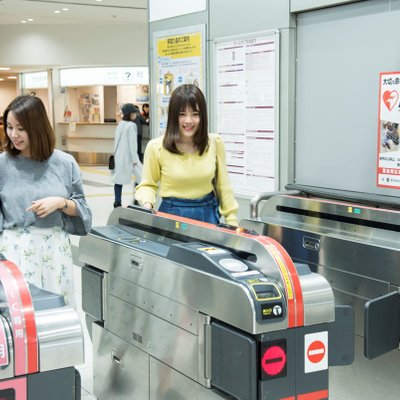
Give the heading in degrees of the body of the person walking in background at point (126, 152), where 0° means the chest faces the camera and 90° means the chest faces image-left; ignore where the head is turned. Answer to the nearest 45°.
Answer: approximately 225°

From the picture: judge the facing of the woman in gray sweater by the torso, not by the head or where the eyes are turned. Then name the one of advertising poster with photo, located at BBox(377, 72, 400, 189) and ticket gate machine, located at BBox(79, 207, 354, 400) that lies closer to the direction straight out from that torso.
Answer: the ticket gate machine

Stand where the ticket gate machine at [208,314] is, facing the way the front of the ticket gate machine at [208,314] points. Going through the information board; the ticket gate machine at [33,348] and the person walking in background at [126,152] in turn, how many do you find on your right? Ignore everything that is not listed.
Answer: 1

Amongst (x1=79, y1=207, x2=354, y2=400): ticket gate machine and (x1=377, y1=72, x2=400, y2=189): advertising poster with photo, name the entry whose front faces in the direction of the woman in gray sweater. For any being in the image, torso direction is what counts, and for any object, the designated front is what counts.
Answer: the advertising poster with photo

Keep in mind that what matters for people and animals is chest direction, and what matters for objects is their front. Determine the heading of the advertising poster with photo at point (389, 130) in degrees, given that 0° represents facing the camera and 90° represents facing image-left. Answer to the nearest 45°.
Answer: approximately 45°

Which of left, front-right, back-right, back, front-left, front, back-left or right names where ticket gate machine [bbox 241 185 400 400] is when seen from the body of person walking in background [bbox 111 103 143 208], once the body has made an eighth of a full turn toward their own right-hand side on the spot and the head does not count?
right

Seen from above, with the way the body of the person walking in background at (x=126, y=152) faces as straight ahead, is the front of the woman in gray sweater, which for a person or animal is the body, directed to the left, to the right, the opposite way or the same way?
the opposite way

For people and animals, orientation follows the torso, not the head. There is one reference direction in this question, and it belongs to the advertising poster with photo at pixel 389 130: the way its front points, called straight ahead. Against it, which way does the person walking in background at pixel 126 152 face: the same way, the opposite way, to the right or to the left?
the opposite way

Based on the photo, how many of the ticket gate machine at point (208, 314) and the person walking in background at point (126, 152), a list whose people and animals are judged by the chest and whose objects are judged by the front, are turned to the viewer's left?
0
